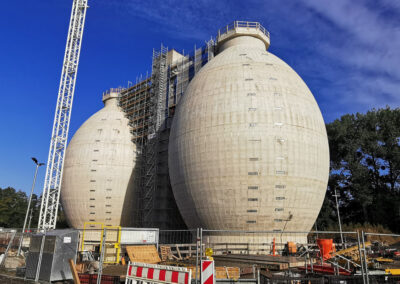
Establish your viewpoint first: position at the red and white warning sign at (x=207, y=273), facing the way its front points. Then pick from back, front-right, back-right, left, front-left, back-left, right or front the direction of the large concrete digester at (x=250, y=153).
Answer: back

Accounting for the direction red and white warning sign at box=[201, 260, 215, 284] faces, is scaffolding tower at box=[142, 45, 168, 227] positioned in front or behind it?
behind

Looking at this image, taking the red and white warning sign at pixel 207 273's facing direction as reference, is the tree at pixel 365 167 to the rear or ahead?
to the rear

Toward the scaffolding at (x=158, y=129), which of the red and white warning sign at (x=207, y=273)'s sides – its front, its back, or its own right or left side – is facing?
back

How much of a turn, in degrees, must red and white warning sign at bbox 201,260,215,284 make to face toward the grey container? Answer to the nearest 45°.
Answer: approximately 135° to its right

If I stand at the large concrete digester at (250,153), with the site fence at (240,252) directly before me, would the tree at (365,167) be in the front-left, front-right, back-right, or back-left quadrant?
back-left

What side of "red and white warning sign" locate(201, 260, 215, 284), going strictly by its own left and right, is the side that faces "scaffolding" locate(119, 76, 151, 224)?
back

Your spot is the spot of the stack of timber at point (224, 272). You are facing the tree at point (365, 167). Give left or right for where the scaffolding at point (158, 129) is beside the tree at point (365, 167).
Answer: left

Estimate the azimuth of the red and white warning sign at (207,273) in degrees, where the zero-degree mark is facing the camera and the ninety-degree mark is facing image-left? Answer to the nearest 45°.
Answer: approximately 0°

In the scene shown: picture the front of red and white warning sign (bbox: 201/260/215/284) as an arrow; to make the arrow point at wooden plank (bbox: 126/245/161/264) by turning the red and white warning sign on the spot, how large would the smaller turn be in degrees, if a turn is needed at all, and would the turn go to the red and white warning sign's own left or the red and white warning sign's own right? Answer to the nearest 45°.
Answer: approximately 180°

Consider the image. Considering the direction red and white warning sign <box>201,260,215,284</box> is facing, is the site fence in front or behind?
behind
